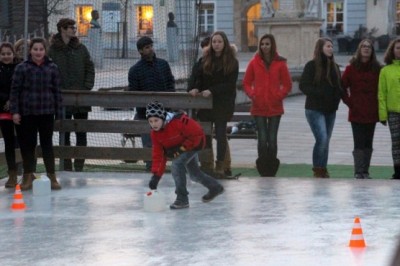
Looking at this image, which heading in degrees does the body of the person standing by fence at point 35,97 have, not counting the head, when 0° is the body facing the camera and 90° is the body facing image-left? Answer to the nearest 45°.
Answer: approximately 0°

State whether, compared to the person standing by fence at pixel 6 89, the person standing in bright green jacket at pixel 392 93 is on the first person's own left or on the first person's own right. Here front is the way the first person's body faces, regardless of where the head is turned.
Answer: on the first person's own left

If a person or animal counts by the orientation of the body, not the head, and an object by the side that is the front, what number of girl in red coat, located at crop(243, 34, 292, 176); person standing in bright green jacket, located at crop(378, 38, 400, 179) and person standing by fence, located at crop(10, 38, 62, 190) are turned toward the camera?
3

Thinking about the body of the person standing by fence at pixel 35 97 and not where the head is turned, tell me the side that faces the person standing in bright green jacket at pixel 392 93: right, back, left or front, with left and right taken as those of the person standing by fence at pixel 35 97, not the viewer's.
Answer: left

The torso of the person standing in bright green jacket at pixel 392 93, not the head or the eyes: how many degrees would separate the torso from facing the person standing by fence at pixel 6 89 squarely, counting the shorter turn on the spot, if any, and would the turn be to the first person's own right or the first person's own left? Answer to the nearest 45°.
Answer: approximately 90° to the first person's own right

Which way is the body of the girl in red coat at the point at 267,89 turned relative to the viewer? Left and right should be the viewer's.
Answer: facing the viewer

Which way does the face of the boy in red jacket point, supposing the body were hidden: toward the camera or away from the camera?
toward the camera

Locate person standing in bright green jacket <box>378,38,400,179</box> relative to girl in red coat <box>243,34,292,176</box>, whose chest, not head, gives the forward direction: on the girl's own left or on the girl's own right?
on the girl's own left

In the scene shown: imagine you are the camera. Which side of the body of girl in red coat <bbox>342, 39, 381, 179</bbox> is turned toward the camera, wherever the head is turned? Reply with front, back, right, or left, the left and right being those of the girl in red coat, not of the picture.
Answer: front

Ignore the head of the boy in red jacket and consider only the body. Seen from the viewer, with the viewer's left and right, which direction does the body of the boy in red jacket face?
facing the viewer and to the left of the viewer

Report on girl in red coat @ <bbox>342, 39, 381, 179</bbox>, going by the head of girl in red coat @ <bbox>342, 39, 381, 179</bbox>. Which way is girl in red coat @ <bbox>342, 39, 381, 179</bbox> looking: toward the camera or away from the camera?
toward the camera

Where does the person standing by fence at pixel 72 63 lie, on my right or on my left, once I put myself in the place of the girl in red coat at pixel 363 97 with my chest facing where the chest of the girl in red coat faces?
on my right

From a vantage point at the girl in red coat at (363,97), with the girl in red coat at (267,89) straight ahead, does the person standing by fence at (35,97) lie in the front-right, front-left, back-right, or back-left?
front-left

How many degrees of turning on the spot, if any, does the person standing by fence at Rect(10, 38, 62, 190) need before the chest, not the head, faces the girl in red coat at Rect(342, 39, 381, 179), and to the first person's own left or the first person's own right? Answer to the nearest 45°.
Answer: approximately 90° to the first person's own left
